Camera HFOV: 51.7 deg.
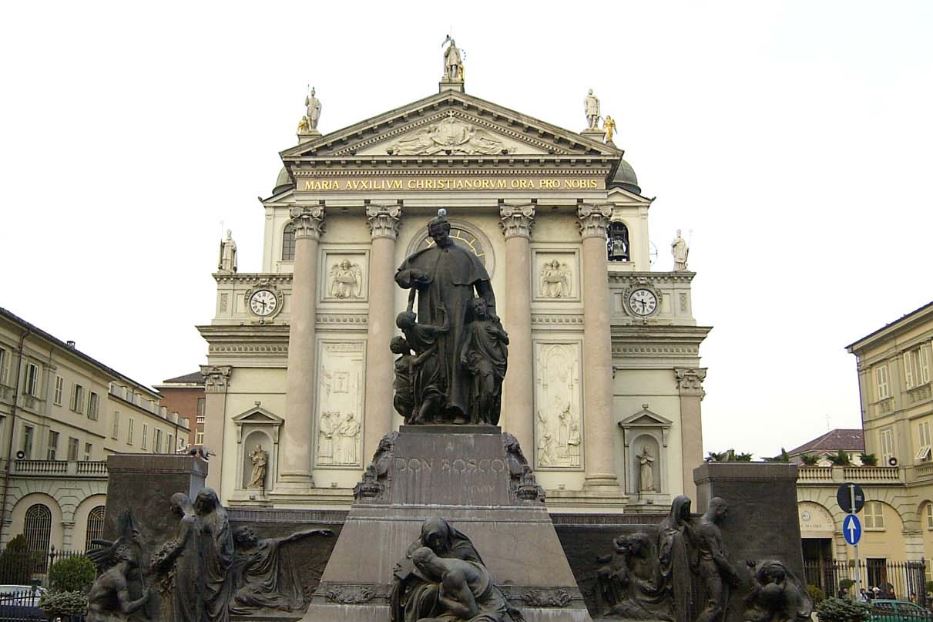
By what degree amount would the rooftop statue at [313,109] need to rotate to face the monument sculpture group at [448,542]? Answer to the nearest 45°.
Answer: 0° — it already faces it

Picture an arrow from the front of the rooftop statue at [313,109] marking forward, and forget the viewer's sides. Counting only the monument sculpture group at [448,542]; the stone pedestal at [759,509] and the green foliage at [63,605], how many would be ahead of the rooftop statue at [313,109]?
3

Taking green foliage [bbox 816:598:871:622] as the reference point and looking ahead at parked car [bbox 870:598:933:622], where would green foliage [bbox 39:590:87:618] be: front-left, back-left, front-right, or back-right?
back-left

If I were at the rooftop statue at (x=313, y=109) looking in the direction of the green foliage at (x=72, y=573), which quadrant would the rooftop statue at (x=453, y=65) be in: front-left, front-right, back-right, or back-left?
back-left

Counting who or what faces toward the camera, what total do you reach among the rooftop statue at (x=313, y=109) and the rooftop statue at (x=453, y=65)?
2

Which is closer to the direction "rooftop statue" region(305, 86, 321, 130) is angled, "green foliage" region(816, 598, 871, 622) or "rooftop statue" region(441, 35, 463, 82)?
the green foliage

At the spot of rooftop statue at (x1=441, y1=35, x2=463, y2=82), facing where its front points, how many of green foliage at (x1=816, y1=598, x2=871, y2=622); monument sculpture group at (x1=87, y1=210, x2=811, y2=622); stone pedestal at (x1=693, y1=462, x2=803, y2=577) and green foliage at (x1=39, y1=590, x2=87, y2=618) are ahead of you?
4

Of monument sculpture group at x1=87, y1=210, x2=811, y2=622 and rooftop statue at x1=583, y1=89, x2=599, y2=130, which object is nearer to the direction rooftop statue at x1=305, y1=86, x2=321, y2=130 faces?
the monument sculpture group

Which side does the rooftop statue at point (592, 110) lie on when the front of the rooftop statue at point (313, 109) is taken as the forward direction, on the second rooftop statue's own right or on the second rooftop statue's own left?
on the second rooftop statue's own left

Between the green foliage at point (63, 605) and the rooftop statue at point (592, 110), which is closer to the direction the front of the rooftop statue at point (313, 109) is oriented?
the green foliage

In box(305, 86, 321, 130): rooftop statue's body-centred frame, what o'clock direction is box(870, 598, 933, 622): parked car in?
The parked car is roughly at 11 o'clock from the rooftop statue.
